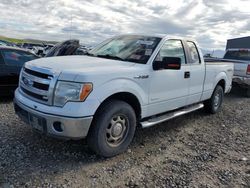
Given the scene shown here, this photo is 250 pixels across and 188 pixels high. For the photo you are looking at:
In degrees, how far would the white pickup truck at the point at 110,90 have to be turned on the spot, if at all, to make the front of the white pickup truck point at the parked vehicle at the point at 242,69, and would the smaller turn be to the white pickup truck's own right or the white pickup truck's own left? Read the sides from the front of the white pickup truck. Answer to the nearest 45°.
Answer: approximately 180°

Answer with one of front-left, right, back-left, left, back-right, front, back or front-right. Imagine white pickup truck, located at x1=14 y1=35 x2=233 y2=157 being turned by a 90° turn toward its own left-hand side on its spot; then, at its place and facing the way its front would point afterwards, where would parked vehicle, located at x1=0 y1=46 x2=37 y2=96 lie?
back

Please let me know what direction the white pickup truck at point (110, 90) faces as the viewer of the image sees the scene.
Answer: facing the viewer and to the left of the viewer

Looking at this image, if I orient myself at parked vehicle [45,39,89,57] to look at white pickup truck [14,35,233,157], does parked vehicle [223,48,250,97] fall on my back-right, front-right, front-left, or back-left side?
front-left
